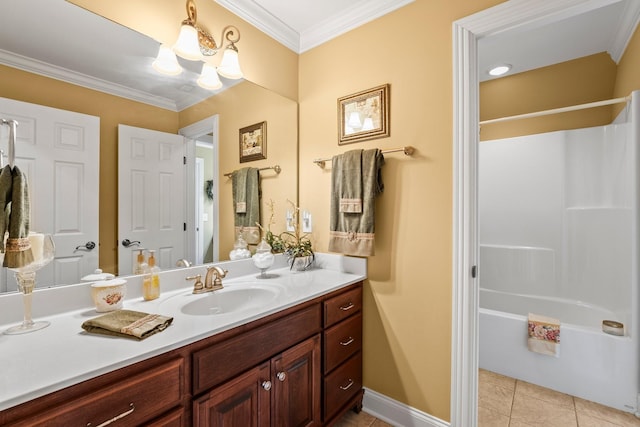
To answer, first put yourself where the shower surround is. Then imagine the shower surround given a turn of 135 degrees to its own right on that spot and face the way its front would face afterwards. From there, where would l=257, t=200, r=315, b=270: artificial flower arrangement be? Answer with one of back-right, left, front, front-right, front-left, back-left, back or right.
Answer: back-left

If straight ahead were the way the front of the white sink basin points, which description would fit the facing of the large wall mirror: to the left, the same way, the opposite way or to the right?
the same way

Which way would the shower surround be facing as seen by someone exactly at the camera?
facing the viewer and to the left of the viewer

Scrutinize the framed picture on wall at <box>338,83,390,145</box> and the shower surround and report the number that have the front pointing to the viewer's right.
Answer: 0

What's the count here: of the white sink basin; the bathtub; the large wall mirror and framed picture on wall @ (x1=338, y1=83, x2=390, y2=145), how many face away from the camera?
0

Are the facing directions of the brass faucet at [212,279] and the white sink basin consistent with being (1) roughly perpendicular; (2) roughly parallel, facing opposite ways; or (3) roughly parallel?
roughly parallel

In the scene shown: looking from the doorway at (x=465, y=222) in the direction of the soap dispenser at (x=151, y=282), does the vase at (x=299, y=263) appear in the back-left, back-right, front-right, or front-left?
front-right

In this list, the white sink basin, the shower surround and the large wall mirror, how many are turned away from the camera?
0

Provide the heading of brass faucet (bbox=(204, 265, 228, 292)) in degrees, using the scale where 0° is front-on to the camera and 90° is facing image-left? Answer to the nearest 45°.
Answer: approximately 315°

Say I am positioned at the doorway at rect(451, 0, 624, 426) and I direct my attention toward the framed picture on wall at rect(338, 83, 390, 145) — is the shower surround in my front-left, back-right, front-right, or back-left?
back-right

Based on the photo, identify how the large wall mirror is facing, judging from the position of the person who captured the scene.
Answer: facing the viewer and to the right of the viewer
